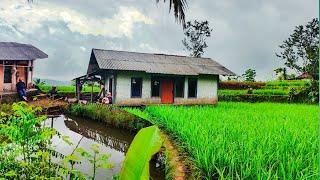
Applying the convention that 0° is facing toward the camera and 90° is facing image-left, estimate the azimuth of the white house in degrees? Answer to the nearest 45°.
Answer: approximately 0°

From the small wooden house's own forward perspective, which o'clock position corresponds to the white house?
The white house is roughly at 10 o'clock from the small wooden house.

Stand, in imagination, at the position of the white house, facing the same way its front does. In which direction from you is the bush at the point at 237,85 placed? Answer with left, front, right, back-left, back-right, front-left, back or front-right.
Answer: back-left

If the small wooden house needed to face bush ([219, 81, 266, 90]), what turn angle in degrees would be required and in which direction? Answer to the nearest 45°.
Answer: approximately 90° to its left

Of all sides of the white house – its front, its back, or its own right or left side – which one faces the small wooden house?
right

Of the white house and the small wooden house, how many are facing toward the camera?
2

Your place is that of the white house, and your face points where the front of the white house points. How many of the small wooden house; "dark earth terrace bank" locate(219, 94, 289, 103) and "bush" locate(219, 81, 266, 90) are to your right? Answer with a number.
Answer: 1

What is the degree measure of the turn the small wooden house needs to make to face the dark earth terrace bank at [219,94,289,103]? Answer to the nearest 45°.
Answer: approximately 90° to its left
